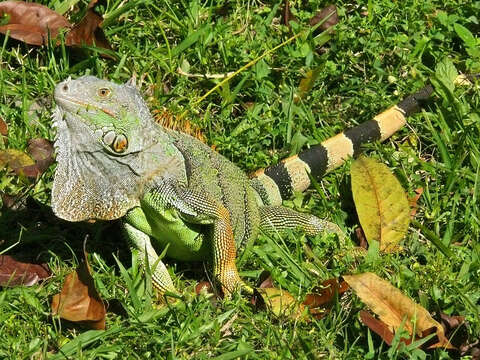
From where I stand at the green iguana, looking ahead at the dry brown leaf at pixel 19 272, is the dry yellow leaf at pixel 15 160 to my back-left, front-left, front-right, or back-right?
front-right

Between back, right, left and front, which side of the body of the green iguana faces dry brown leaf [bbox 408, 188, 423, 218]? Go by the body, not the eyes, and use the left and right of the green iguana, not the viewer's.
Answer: back

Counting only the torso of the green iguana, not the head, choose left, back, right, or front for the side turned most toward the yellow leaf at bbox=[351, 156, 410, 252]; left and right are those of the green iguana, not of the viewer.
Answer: back

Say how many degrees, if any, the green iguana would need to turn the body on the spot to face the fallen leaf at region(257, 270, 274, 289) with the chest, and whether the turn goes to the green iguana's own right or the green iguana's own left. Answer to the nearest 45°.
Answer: approximately 135° to the green iguana's own left

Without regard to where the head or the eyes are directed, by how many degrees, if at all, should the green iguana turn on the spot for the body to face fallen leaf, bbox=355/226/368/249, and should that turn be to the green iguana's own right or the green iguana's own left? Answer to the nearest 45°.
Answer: approximately 180°

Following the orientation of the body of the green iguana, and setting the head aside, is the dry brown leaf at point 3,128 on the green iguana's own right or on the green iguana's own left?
on the green iguana's own right

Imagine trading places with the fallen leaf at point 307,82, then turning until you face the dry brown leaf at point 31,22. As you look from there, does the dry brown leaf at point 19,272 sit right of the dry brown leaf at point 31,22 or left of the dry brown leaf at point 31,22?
left

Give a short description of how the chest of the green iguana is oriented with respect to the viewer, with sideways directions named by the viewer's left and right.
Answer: facing the viewer and to the left of the viewer

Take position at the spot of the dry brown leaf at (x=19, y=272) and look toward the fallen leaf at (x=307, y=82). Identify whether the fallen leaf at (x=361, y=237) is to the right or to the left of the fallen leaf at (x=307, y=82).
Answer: right

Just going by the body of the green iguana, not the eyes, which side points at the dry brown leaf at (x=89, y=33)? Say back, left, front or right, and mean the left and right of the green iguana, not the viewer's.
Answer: right
